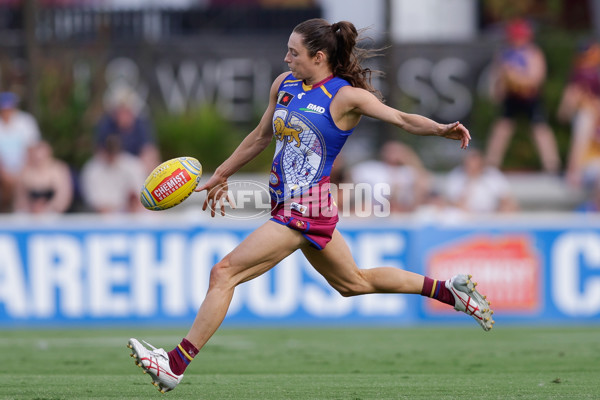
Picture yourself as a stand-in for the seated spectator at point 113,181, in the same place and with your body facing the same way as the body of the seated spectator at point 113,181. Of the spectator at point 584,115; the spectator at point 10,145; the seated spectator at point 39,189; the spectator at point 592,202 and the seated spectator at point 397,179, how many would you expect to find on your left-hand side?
3

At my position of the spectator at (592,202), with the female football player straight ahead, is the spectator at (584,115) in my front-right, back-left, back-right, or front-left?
back-right

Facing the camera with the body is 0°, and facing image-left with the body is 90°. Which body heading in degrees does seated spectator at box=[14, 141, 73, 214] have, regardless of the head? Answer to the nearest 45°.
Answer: approximately 0°

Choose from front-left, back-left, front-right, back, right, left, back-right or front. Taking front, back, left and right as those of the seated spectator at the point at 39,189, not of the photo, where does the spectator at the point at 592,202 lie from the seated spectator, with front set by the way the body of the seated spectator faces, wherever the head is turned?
left

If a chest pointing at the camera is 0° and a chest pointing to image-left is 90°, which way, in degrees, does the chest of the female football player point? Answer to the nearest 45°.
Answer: approximately 45°

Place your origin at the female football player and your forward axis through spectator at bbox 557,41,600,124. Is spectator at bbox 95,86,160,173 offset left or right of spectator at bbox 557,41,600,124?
left

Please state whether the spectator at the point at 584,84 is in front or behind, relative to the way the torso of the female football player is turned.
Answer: behind

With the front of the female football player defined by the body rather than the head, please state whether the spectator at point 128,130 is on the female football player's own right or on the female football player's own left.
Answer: on the female football player's own right

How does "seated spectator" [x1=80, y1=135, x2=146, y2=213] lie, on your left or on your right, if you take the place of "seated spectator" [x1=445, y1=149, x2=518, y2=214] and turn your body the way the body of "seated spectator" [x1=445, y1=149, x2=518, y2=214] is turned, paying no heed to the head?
on your right

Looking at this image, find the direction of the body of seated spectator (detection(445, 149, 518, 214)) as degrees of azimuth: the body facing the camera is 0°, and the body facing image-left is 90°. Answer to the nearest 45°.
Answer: approximately 0°

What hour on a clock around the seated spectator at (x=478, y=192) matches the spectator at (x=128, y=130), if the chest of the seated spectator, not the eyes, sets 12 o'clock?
The spectator is roughly at 3 o'clock from the seated spectator.

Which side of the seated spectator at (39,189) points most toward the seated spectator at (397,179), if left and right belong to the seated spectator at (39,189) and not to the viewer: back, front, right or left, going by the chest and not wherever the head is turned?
left
